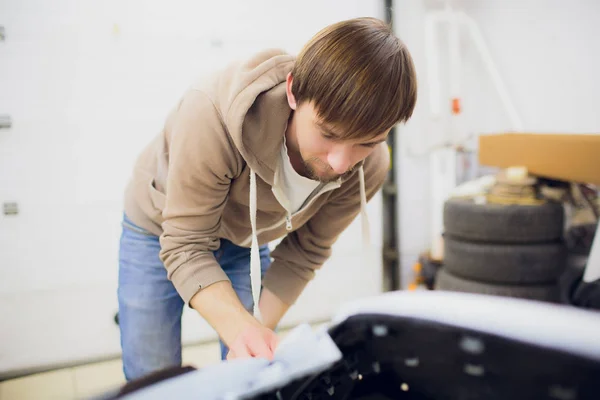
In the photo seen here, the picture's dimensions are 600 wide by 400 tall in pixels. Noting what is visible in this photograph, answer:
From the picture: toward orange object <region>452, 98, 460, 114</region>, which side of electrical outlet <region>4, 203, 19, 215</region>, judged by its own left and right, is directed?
left

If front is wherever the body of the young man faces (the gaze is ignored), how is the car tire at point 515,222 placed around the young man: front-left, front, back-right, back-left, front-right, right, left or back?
left

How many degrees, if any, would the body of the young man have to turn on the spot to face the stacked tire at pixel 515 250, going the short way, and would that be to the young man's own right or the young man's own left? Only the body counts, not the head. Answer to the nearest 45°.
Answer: approximately 90° to the young man's own left

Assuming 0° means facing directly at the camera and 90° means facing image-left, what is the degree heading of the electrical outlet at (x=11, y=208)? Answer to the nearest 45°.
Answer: approximately 0°

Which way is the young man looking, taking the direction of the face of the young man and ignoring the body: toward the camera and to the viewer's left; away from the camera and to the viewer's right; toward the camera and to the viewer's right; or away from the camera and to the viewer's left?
toward the camera and to the viewer's right

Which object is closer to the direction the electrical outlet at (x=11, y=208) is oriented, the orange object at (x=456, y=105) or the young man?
the young man

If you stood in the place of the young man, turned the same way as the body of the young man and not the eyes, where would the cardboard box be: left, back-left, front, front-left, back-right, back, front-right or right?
left

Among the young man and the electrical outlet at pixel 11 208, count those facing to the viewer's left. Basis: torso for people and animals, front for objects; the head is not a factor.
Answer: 0
